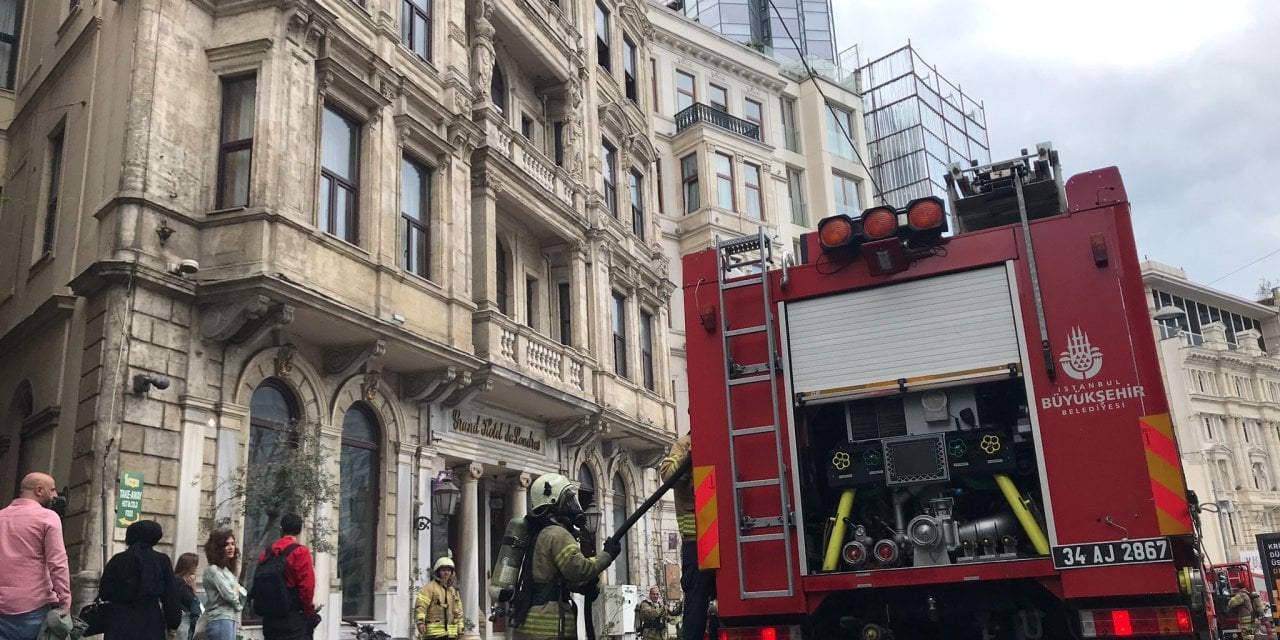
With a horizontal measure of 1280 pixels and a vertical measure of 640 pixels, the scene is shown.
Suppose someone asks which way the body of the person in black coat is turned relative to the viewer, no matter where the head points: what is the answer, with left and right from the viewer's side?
facing away from the viewer

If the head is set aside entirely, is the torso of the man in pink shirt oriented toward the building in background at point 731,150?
yes

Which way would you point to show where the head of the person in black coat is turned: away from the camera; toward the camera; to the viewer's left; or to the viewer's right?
away from the camera

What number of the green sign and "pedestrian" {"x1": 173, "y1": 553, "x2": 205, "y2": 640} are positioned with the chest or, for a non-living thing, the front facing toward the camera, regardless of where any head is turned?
1

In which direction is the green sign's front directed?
toward the camera

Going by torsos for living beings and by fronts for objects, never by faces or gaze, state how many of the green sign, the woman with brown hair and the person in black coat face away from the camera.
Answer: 1

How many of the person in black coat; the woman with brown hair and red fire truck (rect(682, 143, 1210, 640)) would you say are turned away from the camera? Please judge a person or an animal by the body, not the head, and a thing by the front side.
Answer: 2

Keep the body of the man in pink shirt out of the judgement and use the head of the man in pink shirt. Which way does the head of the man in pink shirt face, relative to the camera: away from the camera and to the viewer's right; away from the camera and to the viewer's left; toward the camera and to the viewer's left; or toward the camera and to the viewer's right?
away from the camera and to the viewer's right

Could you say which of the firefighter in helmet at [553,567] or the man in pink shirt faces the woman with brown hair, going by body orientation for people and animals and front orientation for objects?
the man in pink shirt

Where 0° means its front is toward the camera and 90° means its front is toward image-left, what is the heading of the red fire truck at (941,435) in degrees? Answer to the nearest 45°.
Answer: approximately 180°
